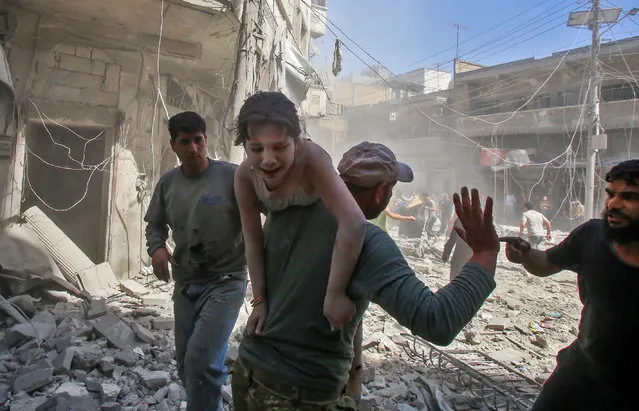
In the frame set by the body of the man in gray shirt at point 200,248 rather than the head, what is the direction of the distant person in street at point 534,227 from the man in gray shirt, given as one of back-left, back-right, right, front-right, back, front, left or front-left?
back-left

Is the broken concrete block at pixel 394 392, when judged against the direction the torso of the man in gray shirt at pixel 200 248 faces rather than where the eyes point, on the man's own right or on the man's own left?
on the man's own left

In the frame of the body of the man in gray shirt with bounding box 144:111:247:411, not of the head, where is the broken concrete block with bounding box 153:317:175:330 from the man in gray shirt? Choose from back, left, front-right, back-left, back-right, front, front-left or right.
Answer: back

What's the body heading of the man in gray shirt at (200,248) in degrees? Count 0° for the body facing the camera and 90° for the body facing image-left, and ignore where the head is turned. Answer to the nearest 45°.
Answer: approximately 0°

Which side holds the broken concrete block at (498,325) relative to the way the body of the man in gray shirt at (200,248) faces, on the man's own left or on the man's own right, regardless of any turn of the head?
on the man's own left

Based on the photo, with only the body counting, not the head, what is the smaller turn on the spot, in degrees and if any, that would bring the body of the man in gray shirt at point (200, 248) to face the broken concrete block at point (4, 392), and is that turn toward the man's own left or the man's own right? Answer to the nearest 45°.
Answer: approximately 135° to the man's own right

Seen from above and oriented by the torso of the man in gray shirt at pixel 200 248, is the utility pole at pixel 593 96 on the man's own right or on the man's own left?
on the man's own left

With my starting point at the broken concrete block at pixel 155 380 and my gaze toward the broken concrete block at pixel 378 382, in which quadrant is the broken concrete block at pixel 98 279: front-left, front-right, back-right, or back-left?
back-left

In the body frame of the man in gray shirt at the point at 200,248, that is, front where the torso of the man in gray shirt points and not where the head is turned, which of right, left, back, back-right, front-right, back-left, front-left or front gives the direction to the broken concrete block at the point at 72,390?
back-right

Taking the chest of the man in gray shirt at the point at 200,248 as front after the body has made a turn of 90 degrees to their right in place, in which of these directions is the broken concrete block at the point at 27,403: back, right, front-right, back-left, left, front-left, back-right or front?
front-right

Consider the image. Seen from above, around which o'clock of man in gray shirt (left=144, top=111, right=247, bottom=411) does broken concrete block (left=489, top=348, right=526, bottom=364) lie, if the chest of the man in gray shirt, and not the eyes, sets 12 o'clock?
The broken concrete block is roughly at 8 o'clock from the man in gray shirt.

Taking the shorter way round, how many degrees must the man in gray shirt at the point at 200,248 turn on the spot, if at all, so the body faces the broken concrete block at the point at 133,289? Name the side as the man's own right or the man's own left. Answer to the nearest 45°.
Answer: approximately 180°

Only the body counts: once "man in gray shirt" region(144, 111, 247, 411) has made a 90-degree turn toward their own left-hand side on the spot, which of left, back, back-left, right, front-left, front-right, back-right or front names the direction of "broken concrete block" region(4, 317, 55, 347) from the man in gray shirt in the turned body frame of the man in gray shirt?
back-left

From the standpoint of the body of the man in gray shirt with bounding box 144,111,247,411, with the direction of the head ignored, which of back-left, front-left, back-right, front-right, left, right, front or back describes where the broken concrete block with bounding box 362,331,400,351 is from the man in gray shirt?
back-left
